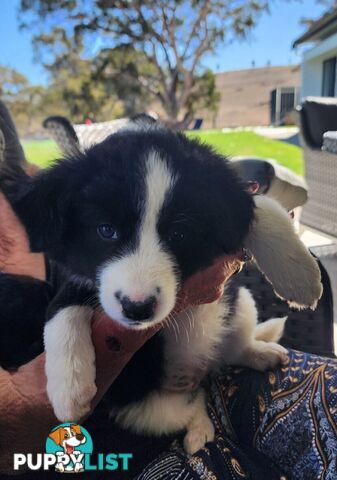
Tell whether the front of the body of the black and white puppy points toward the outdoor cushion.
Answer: no

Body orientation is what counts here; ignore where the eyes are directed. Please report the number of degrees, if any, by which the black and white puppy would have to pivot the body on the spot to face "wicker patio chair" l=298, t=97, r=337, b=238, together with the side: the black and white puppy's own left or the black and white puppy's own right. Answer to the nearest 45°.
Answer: approximately 135° to the black and white puppy's own left

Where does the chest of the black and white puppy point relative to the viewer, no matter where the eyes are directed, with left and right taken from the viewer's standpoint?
facing the viewer
